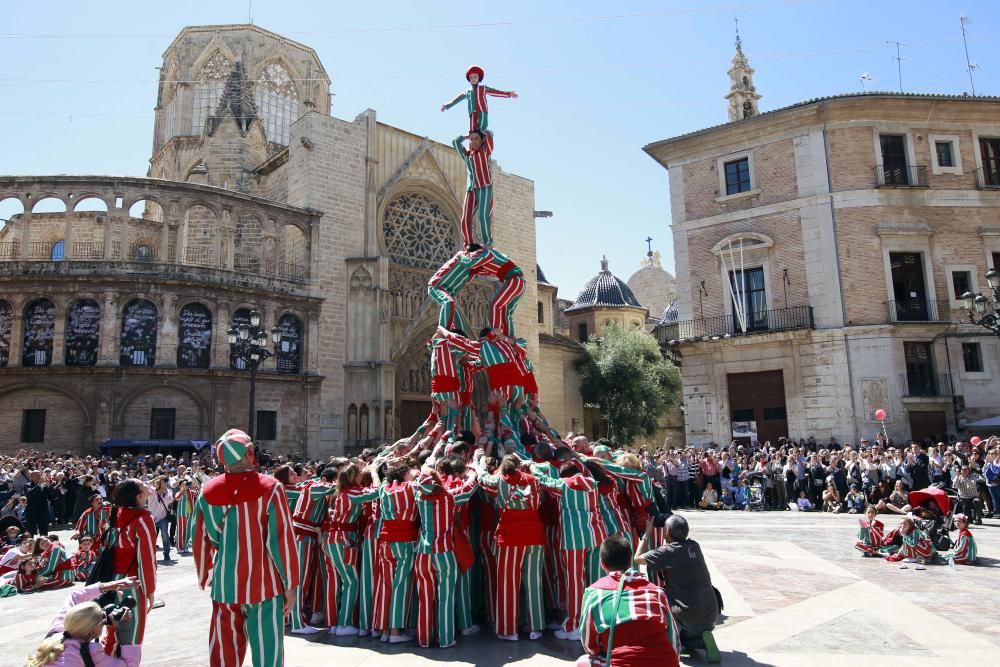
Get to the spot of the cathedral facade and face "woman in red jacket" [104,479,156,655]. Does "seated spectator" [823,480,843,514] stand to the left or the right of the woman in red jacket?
left

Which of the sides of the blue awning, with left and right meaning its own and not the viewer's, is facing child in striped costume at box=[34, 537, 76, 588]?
front

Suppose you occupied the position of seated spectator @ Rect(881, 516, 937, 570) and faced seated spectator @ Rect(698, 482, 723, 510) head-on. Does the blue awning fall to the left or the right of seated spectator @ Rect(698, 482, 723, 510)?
left

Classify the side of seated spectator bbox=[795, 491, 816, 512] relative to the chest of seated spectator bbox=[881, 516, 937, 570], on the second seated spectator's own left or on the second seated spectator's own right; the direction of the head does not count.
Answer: on the second seated spectator's own right

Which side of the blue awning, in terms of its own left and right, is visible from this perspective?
front

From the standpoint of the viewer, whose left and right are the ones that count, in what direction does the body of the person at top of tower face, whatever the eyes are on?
facing the viewer

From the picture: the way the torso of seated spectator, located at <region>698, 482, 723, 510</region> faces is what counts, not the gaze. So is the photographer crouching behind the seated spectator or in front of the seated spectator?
in front
